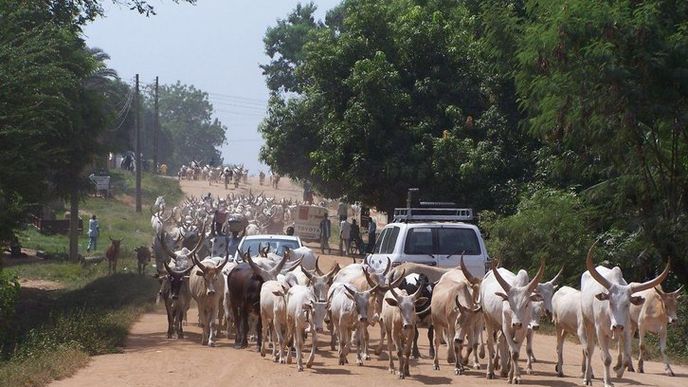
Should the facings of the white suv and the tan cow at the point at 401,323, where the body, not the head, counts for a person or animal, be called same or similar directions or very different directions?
very different directions

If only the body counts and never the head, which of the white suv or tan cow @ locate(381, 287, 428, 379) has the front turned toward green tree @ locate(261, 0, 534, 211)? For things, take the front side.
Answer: the white suv

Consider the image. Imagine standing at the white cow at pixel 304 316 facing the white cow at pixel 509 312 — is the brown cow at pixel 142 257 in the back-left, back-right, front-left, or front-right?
back-left

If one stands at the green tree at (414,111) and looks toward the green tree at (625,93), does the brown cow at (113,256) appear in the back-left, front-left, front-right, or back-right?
back-right

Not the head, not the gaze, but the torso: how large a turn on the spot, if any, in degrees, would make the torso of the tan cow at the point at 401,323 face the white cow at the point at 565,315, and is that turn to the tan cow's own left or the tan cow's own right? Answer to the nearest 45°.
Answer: approximately 90° to the tan cow's own left

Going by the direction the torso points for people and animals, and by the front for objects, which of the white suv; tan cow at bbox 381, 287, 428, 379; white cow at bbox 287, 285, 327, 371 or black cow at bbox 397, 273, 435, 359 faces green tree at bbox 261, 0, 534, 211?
the white suv

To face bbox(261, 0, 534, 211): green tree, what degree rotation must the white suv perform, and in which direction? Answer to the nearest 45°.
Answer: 0° — it already faces it

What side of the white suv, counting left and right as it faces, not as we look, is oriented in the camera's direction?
back

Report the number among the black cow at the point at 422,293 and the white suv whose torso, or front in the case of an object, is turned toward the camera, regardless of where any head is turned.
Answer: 1

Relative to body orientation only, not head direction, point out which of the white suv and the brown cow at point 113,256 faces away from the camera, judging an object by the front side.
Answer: the white suv

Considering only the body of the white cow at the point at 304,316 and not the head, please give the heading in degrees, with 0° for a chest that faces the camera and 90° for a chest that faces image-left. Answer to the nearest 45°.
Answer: approximately 315°
